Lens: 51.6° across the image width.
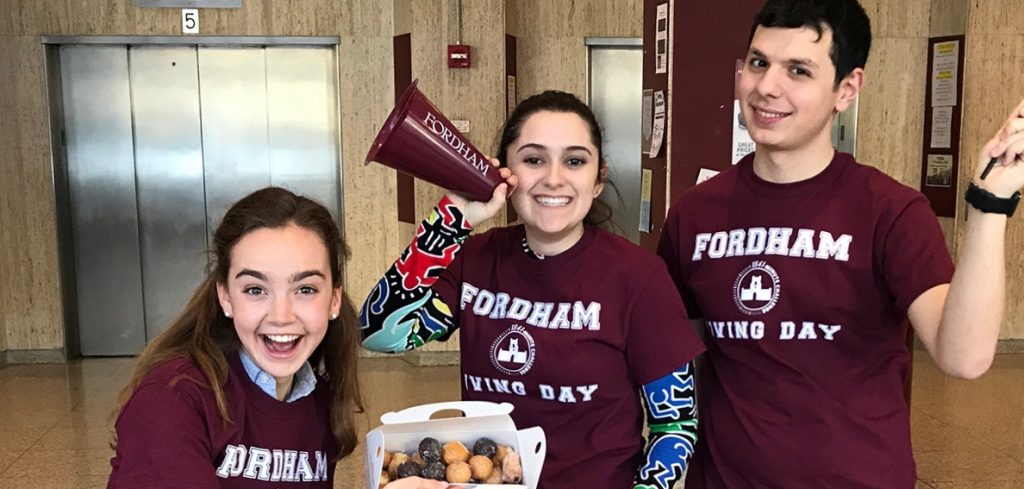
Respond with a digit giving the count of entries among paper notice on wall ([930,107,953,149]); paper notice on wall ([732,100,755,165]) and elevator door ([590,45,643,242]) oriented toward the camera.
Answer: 3

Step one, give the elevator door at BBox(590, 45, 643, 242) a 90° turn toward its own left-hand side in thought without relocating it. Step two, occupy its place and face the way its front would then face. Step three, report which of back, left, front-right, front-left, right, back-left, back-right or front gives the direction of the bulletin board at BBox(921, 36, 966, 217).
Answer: front

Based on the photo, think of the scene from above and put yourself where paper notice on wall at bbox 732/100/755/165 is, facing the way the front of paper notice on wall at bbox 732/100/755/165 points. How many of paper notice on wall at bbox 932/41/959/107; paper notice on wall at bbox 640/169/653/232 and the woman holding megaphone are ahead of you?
1

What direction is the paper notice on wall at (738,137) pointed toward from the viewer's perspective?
toward the camera

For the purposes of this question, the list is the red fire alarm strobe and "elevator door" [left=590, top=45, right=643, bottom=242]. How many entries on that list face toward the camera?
2

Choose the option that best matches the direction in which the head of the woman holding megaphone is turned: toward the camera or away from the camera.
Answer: toward the camera

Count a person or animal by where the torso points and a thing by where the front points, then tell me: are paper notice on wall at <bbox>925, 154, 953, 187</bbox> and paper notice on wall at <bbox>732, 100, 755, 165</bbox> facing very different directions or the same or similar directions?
same or similar directions

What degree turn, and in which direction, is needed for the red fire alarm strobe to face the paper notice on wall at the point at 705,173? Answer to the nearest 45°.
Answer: approximately 45° to its left

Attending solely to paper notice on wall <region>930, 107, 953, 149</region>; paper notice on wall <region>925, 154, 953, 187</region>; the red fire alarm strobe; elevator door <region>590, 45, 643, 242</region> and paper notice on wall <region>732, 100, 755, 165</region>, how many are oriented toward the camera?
5

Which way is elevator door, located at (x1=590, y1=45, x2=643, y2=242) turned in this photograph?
toward the camera

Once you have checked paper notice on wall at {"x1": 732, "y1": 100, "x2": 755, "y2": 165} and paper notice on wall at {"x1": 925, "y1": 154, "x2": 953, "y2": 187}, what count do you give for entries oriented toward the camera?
2
